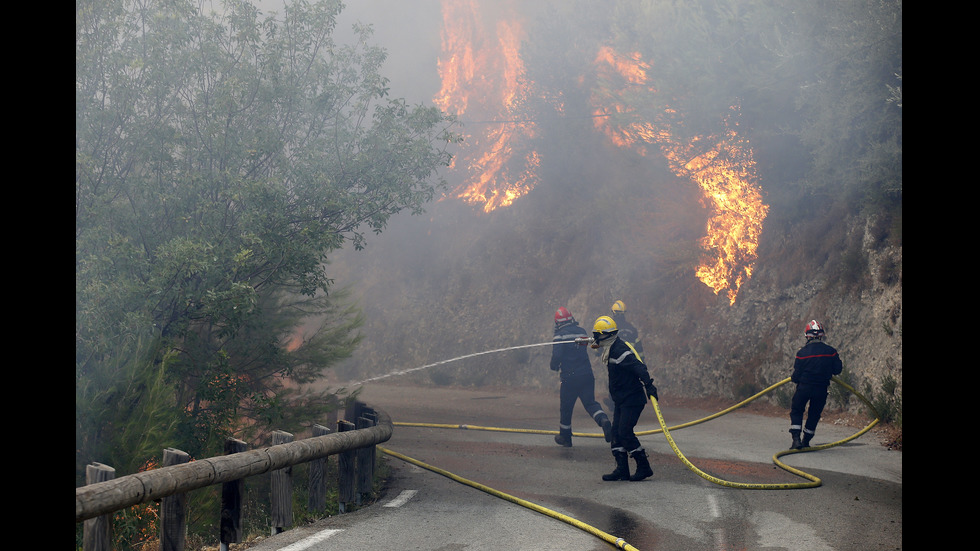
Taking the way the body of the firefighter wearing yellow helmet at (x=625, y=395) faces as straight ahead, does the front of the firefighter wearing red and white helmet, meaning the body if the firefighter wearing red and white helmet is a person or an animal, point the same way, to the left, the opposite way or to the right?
to the right

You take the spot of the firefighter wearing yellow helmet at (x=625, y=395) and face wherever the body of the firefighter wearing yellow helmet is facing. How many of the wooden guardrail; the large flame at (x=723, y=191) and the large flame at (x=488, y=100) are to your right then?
2

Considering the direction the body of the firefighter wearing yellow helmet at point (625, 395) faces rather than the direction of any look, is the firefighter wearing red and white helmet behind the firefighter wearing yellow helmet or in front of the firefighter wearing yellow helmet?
behind

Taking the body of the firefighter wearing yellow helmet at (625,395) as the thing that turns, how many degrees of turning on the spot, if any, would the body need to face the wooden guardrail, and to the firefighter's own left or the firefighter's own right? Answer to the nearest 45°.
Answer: approximately 45° to the firefighter's own left

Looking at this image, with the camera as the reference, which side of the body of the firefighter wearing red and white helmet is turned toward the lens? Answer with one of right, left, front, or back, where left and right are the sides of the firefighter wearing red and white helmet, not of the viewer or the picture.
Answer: back

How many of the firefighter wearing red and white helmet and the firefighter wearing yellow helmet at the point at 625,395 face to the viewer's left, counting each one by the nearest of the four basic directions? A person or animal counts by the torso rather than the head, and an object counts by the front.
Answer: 1

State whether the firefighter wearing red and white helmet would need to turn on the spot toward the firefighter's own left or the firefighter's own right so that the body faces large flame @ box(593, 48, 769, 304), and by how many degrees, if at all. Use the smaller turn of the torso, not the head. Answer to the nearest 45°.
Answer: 0° — they already face it

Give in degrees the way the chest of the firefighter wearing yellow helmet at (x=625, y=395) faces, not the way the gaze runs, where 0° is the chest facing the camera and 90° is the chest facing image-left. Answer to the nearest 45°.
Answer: approximately 90°

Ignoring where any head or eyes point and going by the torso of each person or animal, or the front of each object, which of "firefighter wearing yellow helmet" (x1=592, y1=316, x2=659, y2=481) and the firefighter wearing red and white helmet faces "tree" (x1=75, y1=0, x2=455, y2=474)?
the firefighter wearing yellow helmet

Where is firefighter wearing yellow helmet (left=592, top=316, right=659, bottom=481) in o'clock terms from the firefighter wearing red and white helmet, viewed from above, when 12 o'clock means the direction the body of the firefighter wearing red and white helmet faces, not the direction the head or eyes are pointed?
The firefighter wearing yellow helmet is roughly at 7 o'clock from the firefighter wearing red and white helmet.

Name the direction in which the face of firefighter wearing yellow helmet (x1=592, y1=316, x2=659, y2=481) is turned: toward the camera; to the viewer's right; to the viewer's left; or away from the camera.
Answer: to the viewer's left

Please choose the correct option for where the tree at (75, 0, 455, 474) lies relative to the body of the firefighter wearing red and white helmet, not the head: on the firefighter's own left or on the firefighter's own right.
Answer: on the firefighter's own left
